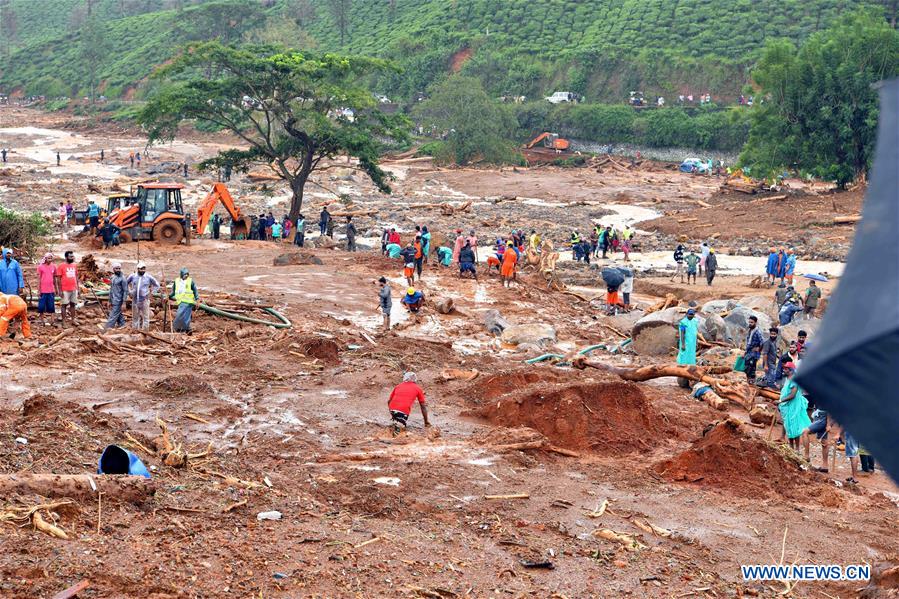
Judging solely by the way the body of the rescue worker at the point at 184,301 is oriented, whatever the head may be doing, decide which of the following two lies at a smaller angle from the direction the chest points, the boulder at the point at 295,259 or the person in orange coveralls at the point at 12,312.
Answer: the person in orange coveralls

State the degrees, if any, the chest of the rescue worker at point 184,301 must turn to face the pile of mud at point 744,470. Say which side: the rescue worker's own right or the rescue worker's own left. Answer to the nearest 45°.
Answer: approximately 45° to the rescue worker's own left

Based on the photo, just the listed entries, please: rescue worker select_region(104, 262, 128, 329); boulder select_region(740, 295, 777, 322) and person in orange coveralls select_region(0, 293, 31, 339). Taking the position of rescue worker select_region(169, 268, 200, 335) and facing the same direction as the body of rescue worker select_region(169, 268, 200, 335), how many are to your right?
2

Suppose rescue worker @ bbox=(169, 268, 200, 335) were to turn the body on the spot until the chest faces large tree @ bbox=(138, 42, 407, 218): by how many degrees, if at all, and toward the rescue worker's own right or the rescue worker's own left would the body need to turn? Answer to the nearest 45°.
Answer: approximately 180°

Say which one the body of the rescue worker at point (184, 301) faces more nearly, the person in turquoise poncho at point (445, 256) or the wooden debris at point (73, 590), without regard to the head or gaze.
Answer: the wooden debris

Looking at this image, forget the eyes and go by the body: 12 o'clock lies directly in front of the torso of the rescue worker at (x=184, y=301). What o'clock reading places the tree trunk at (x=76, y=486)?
The tree trunk is roughly at 12 o'clock from the rescue worker.

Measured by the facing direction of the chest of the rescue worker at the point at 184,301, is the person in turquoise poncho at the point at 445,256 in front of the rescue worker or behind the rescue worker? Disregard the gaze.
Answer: behind

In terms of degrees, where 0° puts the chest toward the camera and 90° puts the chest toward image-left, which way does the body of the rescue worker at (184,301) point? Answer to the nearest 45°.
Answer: approximately 0°

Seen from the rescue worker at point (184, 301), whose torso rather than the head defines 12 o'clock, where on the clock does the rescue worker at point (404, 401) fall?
the rescue worker at point (404, 401) is roughly at 11 o'clock from the rescue worker at point (184, 301).

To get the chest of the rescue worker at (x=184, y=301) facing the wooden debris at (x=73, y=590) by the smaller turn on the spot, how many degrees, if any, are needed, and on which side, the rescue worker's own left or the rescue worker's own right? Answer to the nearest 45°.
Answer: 0° — they already face it

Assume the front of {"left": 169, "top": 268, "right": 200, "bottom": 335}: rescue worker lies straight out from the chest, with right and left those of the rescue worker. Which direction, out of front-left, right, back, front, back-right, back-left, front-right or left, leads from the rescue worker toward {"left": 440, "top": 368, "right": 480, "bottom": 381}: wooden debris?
front-left

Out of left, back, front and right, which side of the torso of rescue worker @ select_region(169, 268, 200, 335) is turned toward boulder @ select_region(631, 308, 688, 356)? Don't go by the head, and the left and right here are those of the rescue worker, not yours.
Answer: left

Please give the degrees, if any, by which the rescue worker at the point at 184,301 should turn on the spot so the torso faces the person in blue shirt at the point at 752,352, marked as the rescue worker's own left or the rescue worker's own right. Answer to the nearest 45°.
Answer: approximately 90° to the rescue worker's own left
